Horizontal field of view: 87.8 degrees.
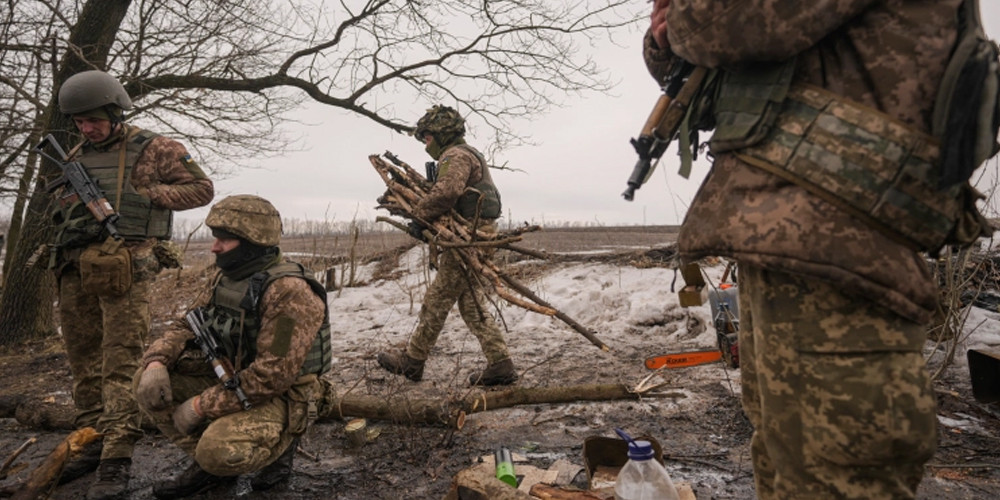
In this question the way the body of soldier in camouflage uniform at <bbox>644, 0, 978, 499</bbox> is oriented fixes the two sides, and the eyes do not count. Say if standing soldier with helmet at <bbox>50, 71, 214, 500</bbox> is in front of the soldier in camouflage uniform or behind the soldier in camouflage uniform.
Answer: in front

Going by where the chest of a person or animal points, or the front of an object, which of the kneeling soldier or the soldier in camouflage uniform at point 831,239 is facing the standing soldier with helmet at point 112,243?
the soldier in camouflage uniform

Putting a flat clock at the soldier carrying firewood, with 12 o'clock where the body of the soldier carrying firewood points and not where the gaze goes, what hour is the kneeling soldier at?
The kneeling soldier is roughly at 10 o'clock from the soldier carrying firewood.

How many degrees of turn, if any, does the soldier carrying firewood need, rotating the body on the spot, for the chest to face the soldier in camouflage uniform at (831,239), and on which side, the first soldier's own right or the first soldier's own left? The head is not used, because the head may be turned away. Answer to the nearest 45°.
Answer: approximately 90° to the first soldier's own left

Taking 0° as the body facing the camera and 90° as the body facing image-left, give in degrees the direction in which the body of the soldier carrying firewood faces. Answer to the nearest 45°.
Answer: approximately 90°

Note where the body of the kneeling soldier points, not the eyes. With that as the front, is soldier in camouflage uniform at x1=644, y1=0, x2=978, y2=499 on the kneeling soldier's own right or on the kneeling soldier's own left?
on the kneeling soldier's own left

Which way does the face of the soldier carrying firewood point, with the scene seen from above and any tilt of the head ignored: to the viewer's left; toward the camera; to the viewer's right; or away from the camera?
to the viewer's left

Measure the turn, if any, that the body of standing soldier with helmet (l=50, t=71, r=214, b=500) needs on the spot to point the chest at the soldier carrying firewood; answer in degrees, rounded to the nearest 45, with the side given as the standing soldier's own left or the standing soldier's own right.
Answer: approximately 135° to the standing soldier's own left

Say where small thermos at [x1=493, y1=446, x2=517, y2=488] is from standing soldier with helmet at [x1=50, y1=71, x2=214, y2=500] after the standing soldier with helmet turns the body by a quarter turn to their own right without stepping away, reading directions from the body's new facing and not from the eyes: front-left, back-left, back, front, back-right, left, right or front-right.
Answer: back

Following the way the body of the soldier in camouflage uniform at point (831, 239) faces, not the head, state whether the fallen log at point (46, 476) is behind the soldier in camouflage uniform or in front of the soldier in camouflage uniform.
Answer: in front
